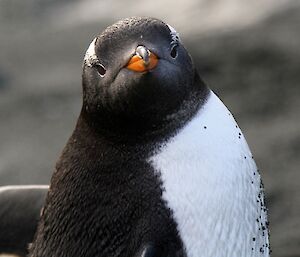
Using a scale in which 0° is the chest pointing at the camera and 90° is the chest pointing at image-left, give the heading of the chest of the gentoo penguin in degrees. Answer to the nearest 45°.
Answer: approximately 315°
